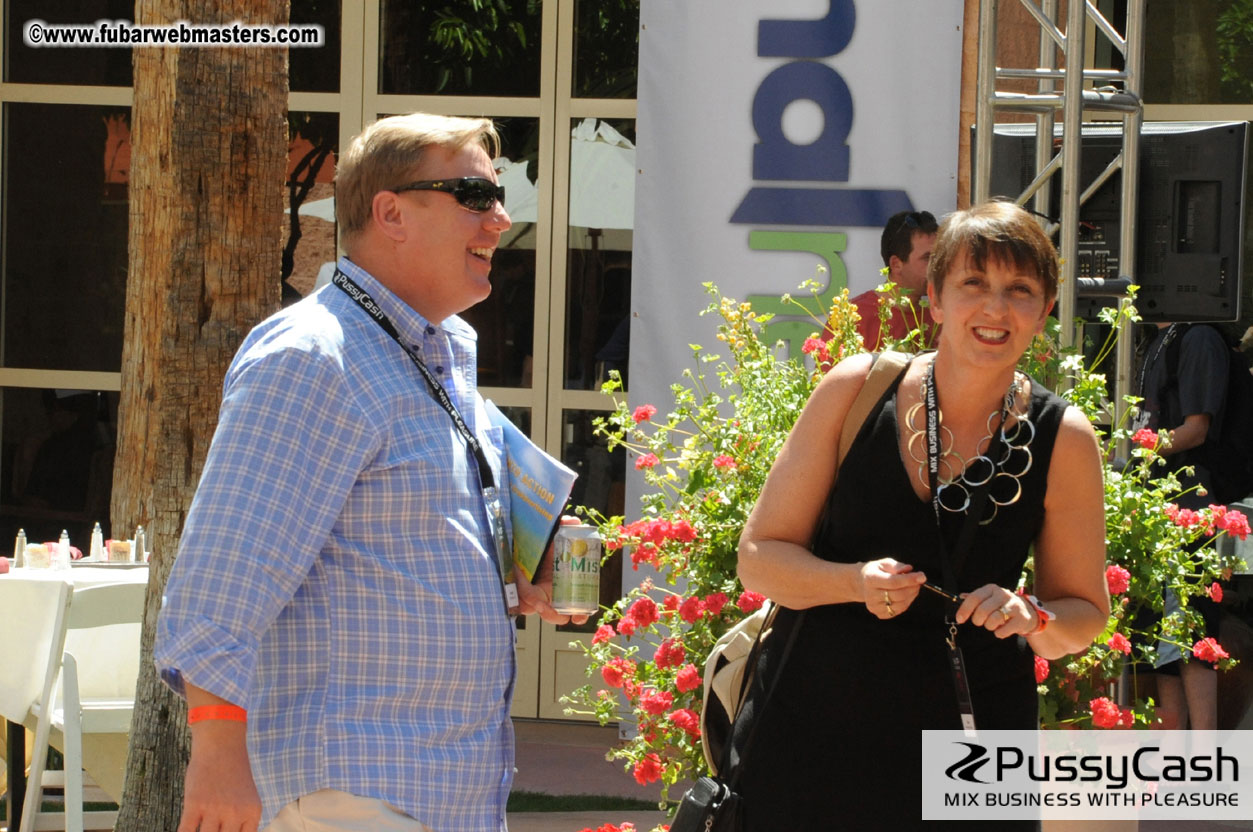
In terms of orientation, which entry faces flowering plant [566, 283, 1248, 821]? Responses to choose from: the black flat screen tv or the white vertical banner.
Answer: the white vertical banner

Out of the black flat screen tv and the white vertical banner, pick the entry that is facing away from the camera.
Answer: the black flat screen tv

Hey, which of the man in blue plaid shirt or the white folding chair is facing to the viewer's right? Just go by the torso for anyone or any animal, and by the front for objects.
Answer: the man in blue plaid shirt

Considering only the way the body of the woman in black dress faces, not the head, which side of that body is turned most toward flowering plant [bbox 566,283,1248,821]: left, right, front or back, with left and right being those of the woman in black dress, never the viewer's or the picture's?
back

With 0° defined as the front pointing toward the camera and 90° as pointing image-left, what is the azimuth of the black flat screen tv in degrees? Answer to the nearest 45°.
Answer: approximately 180°

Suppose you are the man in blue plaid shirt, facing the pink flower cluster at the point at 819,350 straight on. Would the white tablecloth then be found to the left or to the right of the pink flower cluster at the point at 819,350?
left

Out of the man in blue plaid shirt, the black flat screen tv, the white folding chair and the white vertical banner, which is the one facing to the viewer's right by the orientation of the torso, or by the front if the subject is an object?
the man in blue plaid shirt

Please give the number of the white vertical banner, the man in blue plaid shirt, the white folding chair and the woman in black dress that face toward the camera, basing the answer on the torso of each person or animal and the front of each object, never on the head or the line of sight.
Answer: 2

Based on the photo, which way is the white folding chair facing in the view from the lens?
facing away from the viewer and to the left of the viewer

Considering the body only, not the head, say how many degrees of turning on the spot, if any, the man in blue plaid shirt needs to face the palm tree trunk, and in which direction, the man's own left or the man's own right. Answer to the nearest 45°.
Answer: approximately 90° to the man's own left

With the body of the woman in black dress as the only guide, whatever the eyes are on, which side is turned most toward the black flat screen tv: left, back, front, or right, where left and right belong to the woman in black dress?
back

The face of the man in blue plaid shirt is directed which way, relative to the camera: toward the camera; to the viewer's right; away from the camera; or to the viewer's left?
to the viewer's right

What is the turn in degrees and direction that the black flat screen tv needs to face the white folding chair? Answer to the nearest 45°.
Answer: approximately 135° to its left

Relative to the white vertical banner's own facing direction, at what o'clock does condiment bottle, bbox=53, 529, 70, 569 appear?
The condiment bottle is roughly at 2 o'clock from the white vertical banner.
